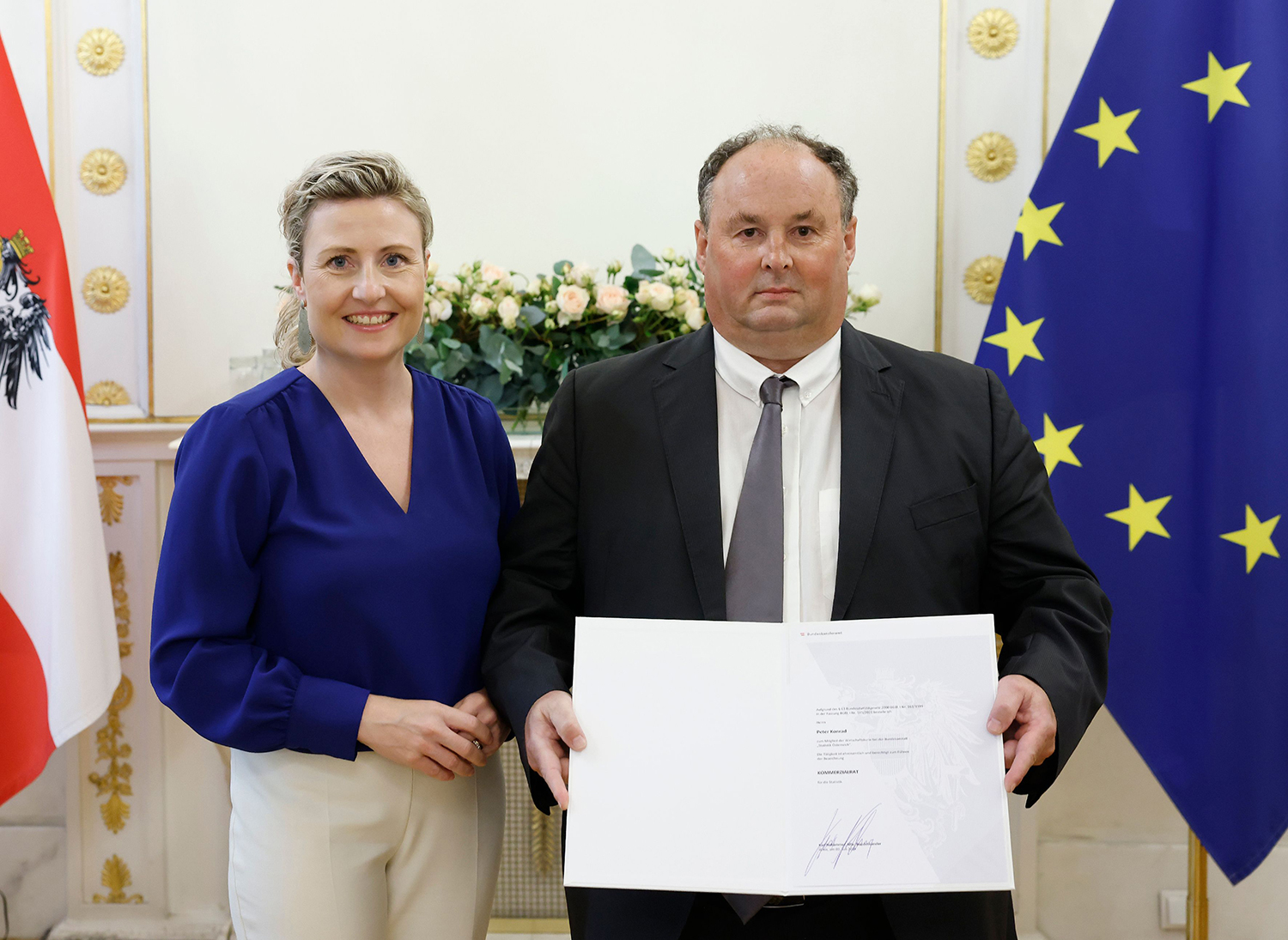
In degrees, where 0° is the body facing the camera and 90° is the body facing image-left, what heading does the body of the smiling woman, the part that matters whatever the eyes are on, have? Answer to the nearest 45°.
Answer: approximately 315°

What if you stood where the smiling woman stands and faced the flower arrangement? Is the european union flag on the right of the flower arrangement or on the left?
right

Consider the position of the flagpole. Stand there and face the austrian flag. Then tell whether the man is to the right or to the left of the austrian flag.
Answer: left

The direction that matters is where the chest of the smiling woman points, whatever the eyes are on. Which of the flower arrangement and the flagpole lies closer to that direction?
the flagpole

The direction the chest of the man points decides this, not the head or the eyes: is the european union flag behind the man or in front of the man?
behind

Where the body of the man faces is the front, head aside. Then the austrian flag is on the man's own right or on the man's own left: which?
on the man's own right

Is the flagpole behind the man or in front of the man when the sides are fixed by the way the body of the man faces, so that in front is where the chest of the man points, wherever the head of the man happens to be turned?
behind

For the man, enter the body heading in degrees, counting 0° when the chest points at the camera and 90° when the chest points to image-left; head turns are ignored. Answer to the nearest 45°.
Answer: approximately 0°
